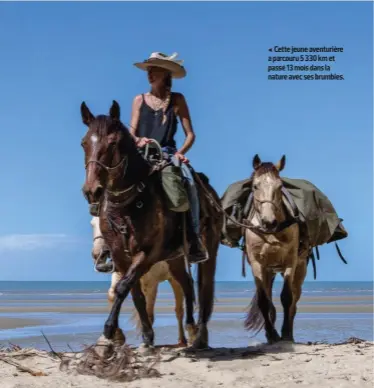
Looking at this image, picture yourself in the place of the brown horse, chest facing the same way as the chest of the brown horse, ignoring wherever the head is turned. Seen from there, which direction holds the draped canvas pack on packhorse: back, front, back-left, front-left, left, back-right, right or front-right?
back

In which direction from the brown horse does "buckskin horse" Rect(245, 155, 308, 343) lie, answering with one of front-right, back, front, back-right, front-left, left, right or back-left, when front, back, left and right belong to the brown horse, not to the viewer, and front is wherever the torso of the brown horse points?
back

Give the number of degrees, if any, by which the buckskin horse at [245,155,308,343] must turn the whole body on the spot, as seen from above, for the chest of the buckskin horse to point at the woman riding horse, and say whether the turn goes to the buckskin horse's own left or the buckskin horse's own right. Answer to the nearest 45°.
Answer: approximately 45° to the buckskin horse's own right

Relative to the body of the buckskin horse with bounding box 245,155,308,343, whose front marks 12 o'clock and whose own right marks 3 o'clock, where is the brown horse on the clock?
The brown horse is roughly at 1 o'clock from the buckskin horse.

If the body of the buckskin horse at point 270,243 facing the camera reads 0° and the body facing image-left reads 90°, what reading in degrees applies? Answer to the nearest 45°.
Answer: approximately 0°
